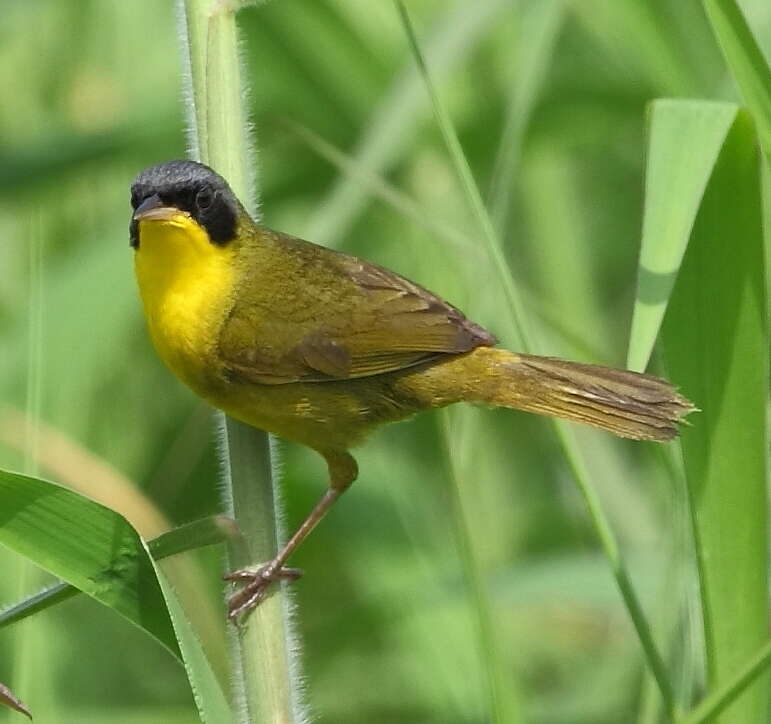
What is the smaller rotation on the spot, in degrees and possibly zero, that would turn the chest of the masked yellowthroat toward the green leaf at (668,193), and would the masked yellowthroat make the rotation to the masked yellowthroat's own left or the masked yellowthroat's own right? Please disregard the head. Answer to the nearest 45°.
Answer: approximately 135° to the masked yellowthroat's own left

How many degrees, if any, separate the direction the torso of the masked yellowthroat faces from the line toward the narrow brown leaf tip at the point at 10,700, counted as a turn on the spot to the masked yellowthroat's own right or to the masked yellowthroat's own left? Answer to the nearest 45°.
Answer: approximately 45° to the masked yellowthroat's own left

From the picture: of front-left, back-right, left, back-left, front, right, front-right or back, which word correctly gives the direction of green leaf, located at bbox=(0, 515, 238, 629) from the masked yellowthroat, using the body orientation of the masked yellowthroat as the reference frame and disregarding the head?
front

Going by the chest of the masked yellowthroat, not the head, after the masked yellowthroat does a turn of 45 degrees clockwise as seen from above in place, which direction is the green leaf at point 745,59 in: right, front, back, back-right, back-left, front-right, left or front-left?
back

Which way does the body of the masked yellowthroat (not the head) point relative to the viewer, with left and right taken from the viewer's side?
facing to the left of the viewer
